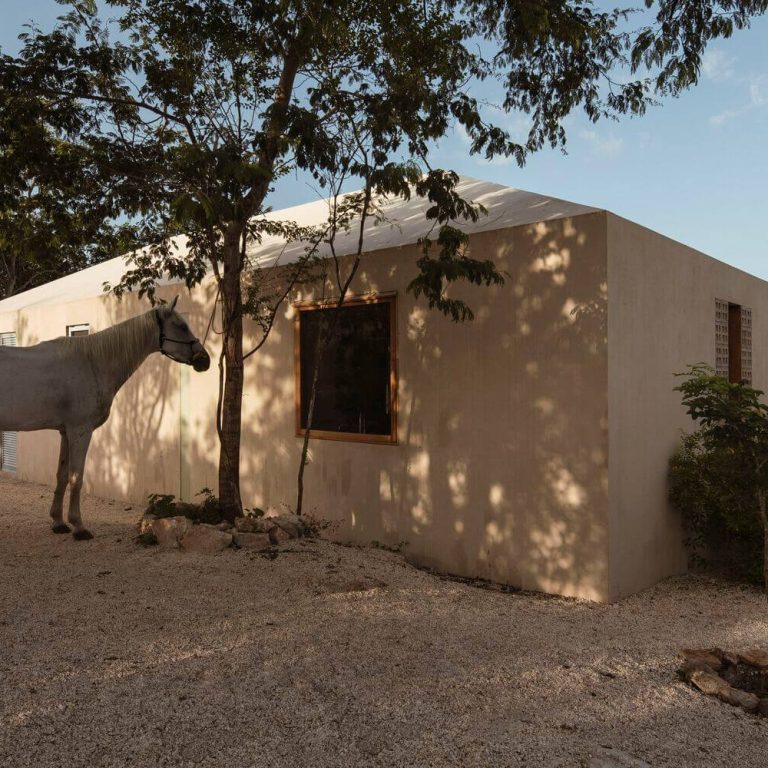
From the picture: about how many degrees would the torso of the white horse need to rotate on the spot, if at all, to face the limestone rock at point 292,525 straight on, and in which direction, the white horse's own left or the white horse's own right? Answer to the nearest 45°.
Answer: approximately 45° to the white horse's own right

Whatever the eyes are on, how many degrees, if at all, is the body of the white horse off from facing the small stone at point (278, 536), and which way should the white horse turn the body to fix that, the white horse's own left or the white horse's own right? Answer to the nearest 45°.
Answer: approximately 45° to the white horse's own right

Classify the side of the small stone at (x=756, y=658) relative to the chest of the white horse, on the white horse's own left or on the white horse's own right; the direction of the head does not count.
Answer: on the white horse's own right

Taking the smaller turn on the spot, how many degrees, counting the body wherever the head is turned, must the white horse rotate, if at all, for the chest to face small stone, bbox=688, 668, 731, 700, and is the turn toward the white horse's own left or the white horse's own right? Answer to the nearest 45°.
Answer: approximately 45° to the white horse's own right

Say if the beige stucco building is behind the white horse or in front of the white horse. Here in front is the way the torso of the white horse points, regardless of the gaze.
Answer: in front

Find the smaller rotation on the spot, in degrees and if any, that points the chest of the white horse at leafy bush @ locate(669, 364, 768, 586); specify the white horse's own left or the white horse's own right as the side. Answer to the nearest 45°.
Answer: approximately 45° to the white horse's own right

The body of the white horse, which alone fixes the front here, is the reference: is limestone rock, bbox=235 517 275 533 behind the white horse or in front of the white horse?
in front

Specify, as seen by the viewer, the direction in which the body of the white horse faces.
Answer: to the viewer's right
